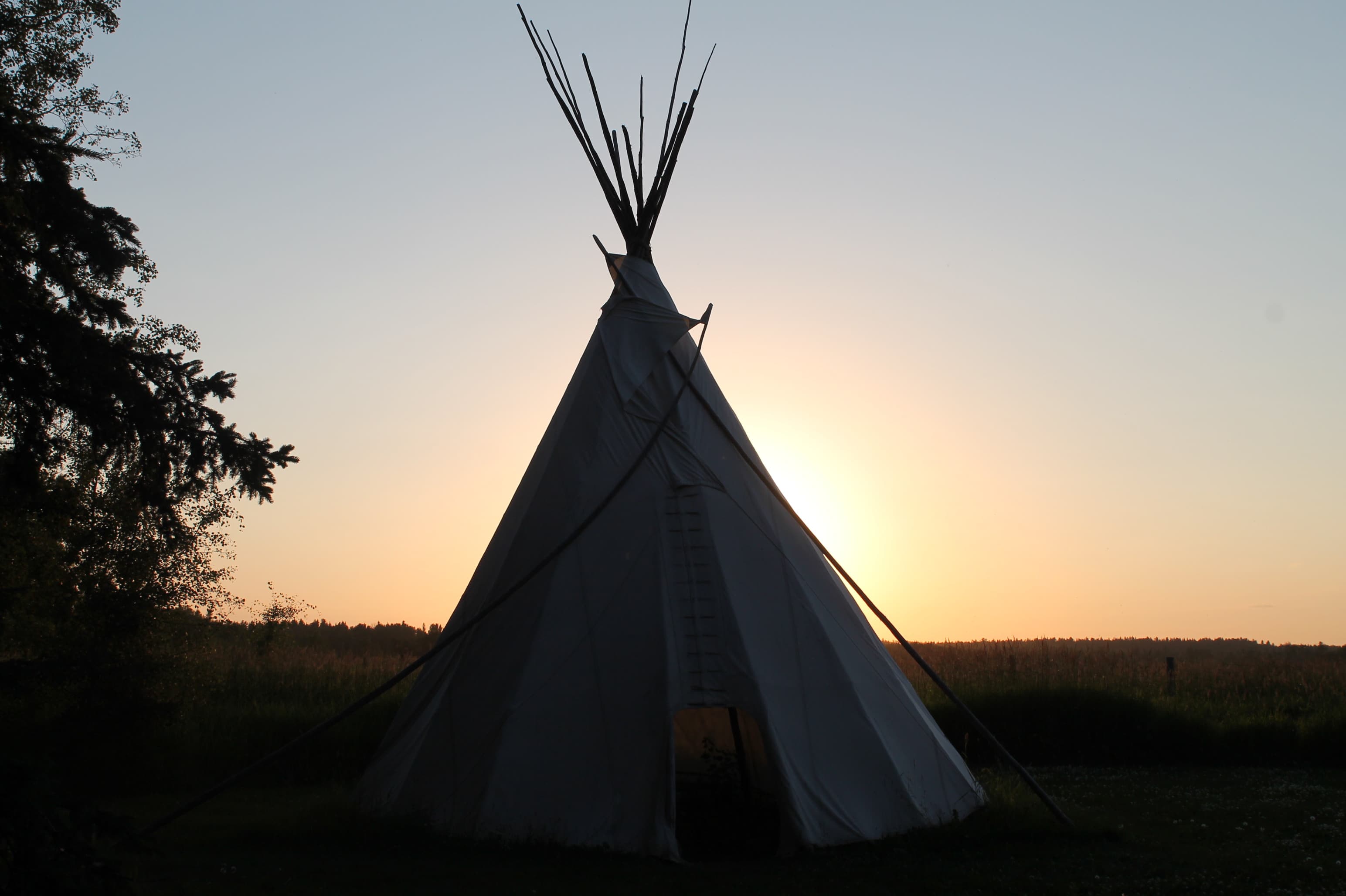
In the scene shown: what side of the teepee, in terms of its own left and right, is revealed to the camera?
front

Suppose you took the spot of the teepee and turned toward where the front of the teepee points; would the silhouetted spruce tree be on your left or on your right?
on your right
